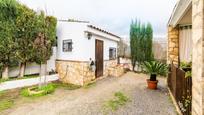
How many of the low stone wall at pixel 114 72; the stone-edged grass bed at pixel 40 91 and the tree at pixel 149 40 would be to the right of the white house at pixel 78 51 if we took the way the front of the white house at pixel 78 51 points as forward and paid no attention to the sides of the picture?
1

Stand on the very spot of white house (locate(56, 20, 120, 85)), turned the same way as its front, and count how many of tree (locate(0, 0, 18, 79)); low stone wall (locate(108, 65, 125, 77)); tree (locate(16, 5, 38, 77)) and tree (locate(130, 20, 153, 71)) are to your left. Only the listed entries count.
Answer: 2

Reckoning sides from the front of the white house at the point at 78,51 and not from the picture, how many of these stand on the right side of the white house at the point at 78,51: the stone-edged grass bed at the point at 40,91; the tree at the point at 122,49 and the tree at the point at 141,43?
1

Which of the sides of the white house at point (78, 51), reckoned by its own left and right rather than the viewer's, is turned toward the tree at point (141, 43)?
left

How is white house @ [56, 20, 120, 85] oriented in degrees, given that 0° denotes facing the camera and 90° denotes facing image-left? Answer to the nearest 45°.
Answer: approximately 315°

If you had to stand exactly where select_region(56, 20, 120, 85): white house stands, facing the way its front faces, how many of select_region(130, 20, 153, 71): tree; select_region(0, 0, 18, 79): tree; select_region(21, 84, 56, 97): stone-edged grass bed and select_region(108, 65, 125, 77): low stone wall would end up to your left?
2

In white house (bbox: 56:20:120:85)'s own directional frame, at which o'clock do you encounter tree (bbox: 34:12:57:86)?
The tree is roughly at 4 o'clock from the white house.

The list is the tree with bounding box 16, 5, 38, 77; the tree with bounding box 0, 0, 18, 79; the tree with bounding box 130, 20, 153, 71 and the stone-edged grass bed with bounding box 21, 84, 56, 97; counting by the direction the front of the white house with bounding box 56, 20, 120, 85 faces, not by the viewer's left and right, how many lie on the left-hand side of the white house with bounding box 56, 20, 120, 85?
1

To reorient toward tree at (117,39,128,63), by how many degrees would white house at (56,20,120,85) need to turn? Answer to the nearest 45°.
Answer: approximately 90° to its left

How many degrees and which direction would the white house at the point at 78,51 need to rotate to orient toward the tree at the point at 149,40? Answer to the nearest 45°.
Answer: approximately 90° to its left

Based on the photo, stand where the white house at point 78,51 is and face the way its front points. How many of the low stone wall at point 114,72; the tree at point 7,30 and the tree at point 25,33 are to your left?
1
